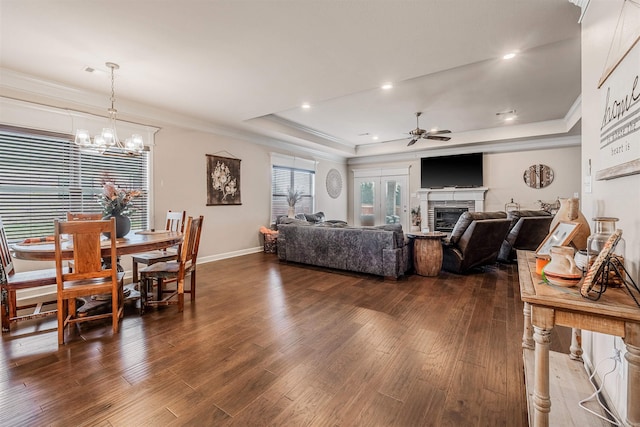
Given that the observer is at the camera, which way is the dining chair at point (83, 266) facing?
facing away from the viewer

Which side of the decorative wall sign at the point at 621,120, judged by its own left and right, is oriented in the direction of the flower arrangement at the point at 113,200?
front

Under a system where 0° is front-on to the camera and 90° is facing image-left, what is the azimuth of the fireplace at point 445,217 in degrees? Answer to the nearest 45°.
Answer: approximately 0°

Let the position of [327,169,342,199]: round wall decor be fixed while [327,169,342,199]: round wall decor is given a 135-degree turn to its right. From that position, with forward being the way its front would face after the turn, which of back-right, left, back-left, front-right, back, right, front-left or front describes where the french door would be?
back

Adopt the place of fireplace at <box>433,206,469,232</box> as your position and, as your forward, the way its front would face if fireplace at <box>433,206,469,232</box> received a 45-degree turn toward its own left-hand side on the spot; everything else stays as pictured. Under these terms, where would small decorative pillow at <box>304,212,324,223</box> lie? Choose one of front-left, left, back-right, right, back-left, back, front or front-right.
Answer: right

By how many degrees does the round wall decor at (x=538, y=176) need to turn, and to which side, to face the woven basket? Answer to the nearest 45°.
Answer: approximately 45° to its right

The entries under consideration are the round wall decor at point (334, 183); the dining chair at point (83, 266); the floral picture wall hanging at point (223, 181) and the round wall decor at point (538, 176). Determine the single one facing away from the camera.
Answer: the dining chair

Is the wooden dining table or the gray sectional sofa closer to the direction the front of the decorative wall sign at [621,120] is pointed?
the wooden dining table

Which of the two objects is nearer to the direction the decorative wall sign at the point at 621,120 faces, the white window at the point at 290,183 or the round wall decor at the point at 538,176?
the white window

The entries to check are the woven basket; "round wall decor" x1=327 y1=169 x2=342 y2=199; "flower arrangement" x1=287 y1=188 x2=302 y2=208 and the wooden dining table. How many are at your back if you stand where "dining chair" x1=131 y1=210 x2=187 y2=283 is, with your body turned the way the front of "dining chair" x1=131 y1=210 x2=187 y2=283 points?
3

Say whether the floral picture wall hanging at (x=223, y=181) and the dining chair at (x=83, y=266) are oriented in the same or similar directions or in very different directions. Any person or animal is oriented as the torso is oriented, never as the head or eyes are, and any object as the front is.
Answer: very different directions

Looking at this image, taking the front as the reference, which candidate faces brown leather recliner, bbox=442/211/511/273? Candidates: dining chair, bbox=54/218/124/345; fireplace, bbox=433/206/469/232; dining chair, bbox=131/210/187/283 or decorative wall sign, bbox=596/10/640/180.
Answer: the fireplace

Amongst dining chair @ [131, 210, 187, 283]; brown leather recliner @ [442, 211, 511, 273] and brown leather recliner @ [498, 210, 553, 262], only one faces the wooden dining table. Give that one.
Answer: the dining chair

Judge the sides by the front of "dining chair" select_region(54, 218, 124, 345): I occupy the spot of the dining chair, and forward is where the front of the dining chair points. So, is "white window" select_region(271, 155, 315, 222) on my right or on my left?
on my right
